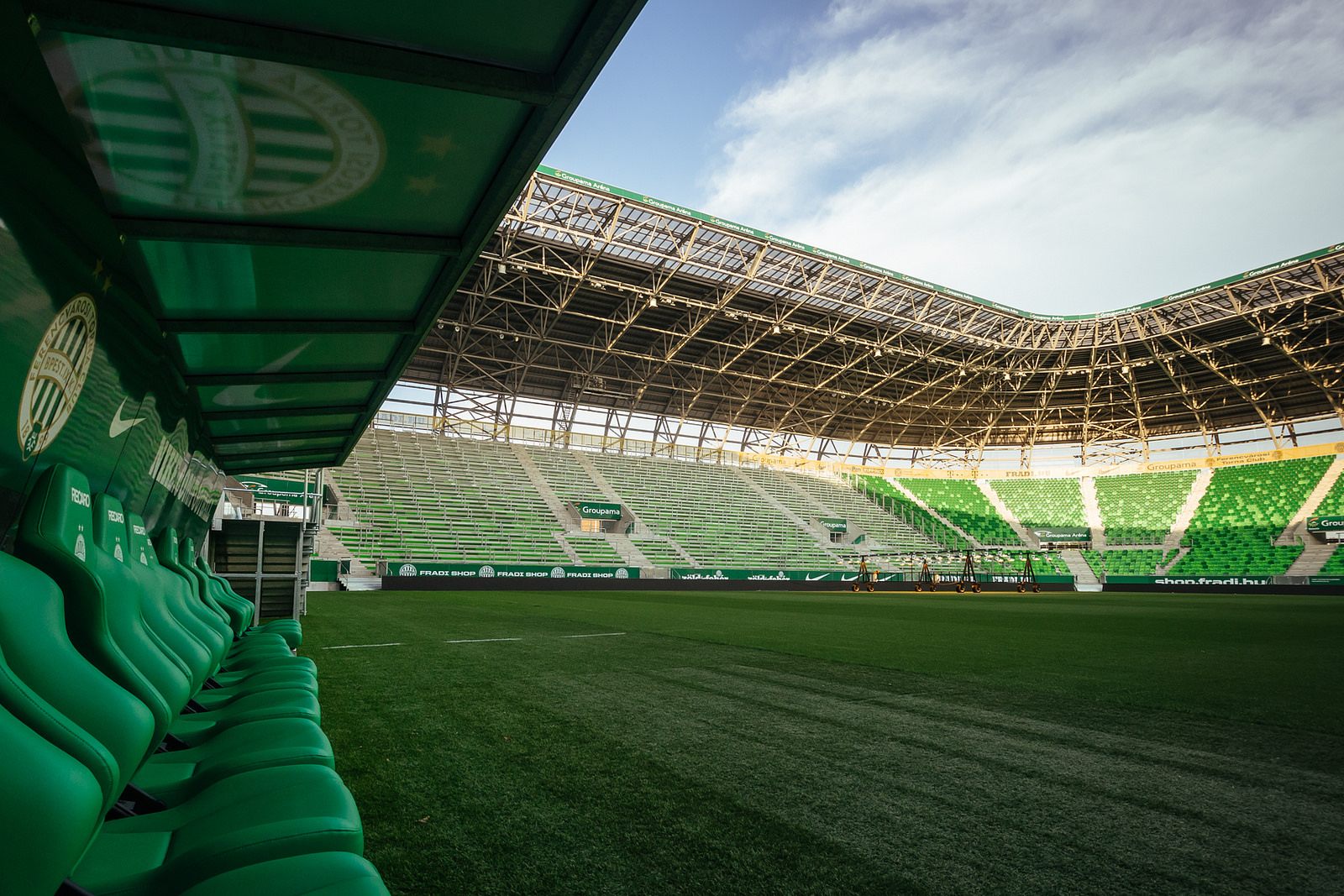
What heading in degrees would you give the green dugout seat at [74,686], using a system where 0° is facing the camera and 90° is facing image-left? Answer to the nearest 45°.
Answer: approximately 270°

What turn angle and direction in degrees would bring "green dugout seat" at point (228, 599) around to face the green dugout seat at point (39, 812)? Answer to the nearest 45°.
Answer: approximately 90° to its right

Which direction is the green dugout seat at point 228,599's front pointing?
to the viewer's right

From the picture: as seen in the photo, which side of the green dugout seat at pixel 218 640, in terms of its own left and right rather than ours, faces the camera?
right
